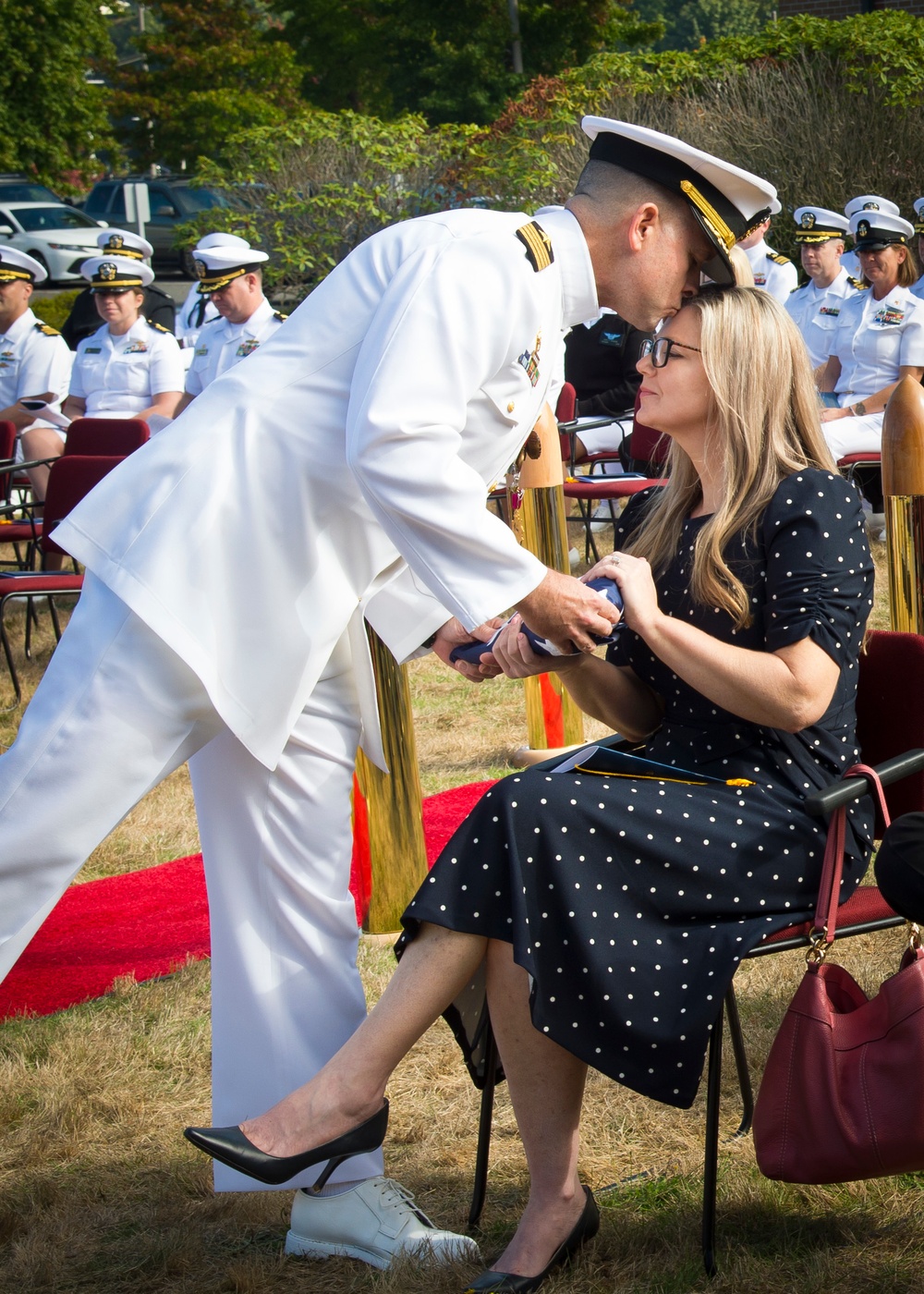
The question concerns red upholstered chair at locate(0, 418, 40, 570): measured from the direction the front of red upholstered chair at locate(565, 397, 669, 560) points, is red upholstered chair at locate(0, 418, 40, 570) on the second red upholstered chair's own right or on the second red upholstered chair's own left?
on the second red upholstered chair's own right

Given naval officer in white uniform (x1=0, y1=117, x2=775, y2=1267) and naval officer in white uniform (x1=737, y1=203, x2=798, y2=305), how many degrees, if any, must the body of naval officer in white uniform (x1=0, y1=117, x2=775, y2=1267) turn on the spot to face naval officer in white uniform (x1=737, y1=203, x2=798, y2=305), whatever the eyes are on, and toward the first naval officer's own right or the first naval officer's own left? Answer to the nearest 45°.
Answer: approximately 90° to the first naval officer's own left

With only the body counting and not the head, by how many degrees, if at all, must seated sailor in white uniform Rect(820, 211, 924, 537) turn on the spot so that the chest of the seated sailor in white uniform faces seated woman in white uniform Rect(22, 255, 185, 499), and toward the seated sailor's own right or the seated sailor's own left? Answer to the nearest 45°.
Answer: approximately 45° to the seated sailor's own right

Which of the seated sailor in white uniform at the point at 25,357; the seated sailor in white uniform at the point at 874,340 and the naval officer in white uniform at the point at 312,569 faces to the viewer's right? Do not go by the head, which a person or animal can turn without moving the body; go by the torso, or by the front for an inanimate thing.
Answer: the naval officer in white uniform

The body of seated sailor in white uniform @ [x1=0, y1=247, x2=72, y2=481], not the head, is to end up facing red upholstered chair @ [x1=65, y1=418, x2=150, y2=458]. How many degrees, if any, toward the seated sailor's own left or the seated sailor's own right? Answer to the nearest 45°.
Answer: approximately 45° to the seated sailor's own left

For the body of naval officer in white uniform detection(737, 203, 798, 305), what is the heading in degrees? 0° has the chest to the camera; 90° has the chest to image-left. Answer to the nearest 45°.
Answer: approximately 45°

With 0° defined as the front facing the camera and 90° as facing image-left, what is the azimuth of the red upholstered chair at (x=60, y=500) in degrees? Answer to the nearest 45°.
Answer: approximately 45°

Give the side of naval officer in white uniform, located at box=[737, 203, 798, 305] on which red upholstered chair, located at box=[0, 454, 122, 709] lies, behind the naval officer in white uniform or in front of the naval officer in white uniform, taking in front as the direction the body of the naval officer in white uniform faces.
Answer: in front

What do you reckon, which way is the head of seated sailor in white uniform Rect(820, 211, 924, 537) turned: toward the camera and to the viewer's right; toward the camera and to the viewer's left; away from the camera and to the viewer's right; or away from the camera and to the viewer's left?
toward the camera and to the viewer's left

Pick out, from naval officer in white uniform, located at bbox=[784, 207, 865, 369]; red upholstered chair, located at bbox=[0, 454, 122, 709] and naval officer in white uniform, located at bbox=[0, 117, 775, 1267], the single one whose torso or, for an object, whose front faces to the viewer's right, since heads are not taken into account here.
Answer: naval officer in white uniform, located at bbox=[0, 117, 775, 1267]

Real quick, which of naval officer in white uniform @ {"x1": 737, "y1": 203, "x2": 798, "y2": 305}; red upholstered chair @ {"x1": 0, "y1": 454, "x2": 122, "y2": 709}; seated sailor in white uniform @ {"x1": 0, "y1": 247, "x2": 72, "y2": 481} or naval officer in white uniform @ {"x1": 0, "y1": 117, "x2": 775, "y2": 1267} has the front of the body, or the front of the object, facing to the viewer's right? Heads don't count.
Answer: naval officer in white uniform @ {"x1": 0, "y1": 117, "x2": 775, "y2": 1267}

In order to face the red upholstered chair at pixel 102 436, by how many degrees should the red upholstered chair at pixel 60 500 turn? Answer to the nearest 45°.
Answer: approximately 135° to its right

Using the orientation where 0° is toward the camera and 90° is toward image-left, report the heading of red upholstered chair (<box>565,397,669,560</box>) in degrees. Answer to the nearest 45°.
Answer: approximately 45°

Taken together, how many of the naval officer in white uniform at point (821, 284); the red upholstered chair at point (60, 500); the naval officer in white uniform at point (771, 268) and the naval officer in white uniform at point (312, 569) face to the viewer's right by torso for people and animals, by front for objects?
1

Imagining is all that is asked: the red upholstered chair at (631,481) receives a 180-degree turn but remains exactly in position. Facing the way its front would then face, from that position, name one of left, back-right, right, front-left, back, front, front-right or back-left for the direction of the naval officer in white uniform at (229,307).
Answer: left

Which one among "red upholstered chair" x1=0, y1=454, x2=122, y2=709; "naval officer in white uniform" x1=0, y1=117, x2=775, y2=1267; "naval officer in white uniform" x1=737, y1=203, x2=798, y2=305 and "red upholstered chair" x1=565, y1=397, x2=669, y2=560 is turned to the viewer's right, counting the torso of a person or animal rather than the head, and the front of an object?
"naval officer in white uniform" x1=0, y1=117, x2=775, y2=1267

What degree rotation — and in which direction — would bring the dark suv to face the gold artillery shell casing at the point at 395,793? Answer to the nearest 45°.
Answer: approximately 45° to its right
